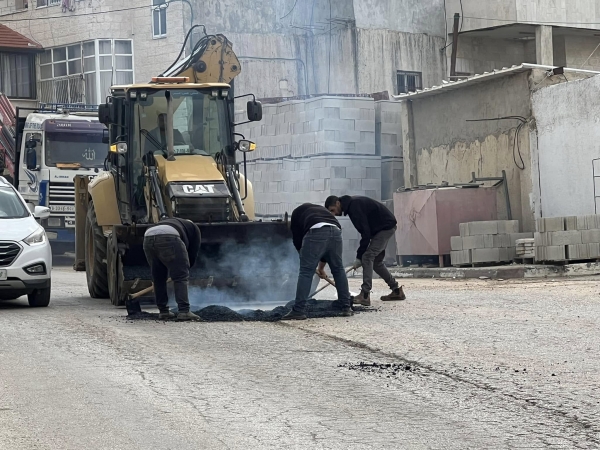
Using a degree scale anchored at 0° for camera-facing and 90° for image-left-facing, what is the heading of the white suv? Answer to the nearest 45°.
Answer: approximately 0°

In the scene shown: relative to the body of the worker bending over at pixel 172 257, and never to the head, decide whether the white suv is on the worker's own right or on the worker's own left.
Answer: on the worker's own left

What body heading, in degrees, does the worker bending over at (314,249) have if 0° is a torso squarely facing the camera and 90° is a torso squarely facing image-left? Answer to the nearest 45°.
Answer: approximately 135°

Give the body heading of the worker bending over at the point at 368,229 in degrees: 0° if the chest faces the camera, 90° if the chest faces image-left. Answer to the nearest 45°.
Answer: approximately 90°

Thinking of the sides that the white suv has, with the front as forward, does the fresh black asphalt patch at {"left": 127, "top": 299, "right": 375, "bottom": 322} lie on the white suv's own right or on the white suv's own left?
on the white suv's own left

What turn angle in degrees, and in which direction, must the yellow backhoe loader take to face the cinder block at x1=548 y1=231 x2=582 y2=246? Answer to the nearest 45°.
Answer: approximately 135° to its left

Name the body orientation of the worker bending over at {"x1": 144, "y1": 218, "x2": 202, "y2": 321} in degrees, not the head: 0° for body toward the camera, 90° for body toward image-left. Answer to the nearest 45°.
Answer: approximately 225°

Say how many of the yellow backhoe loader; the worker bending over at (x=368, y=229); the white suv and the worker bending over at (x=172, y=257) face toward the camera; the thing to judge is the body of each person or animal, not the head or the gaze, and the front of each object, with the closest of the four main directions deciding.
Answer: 2

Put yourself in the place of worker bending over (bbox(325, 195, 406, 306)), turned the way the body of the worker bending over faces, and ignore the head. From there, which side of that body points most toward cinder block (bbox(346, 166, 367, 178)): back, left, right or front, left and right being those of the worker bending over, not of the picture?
right
